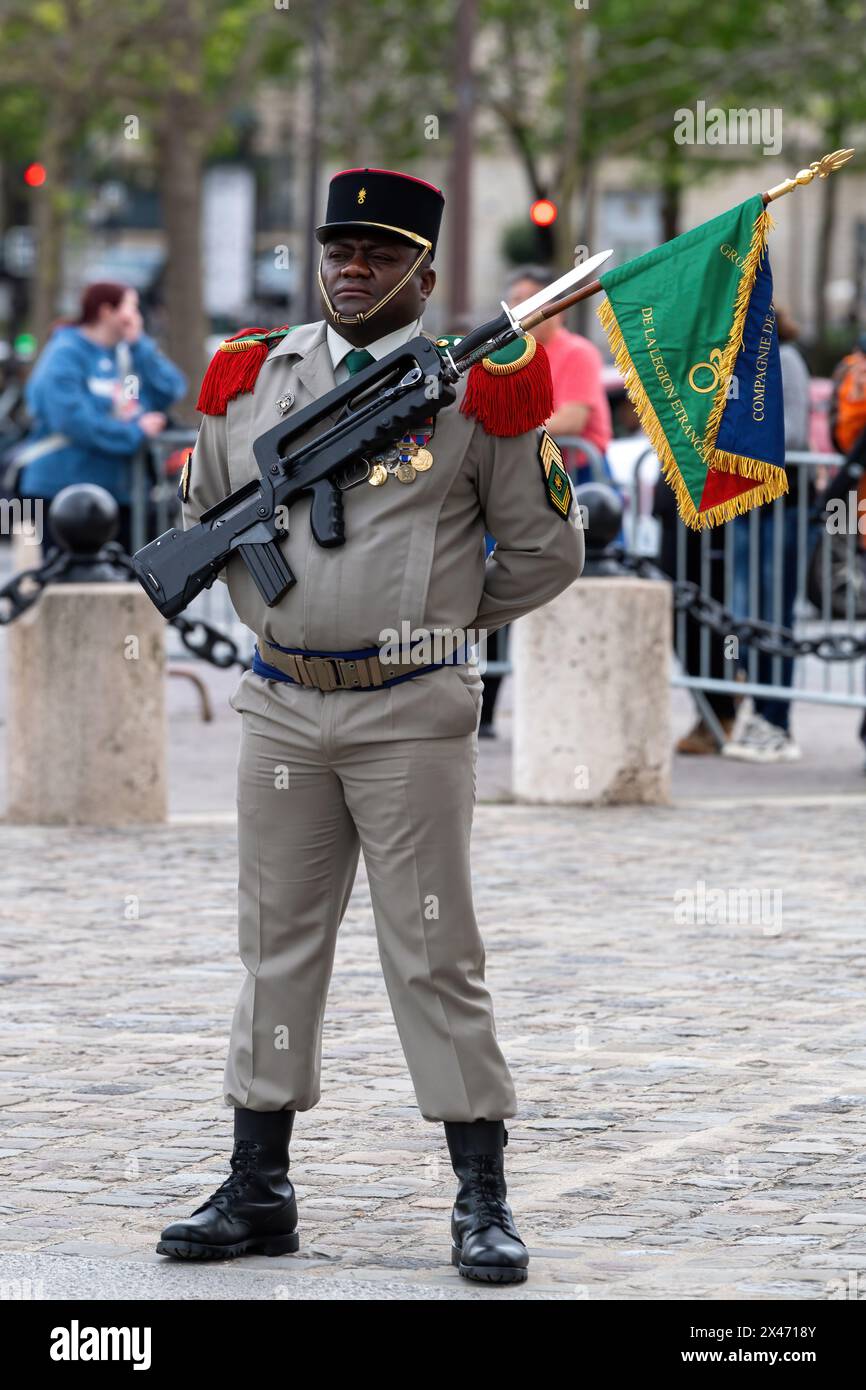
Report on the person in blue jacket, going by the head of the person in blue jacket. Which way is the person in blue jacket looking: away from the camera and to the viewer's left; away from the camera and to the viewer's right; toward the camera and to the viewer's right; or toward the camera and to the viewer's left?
toward the camera and to the viewer's right

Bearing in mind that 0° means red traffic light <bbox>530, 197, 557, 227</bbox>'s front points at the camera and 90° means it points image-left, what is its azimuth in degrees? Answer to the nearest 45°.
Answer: approximately 0°

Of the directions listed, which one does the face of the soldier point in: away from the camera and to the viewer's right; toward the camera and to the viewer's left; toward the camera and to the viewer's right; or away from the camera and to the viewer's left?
toward the camera and to the viewer's left

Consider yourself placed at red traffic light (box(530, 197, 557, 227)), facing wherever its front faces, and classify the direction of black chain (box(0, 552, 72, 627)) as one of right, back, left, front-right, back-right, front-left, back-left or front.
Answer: front-right
